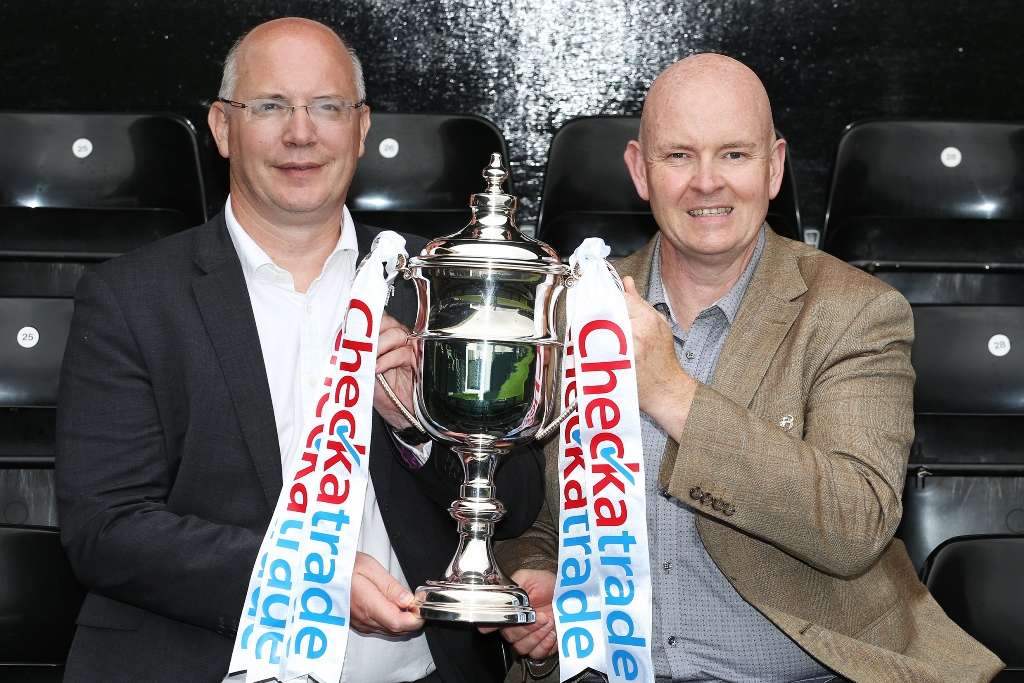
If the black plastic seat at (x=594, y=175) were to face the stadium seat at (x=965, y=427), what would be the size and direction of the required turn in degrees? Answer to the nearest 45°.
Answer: approximately 45° to its left

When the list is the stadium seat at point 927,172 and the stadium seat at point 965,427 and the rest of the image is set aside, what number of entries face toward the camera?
2

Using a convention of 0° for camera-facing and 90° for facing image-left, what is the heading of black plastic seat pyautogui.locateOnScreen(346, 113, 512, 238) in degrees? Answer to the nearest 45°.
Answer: approximately 0°

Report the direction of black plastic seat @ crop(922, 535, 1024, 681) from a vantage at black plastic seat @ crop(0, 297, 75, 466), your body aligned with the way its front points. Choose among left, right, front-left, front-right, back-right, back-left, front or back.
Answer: front-left

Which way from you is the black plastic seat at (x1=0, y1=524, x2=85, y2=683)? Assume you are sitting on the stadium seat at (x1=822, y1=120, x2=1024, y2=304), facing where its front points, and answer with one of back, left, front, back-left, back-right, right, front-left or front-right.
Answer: front-right
